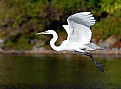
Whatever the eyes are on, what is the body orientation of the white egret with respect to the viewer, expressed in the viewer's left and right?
facing to the left of the viewer
